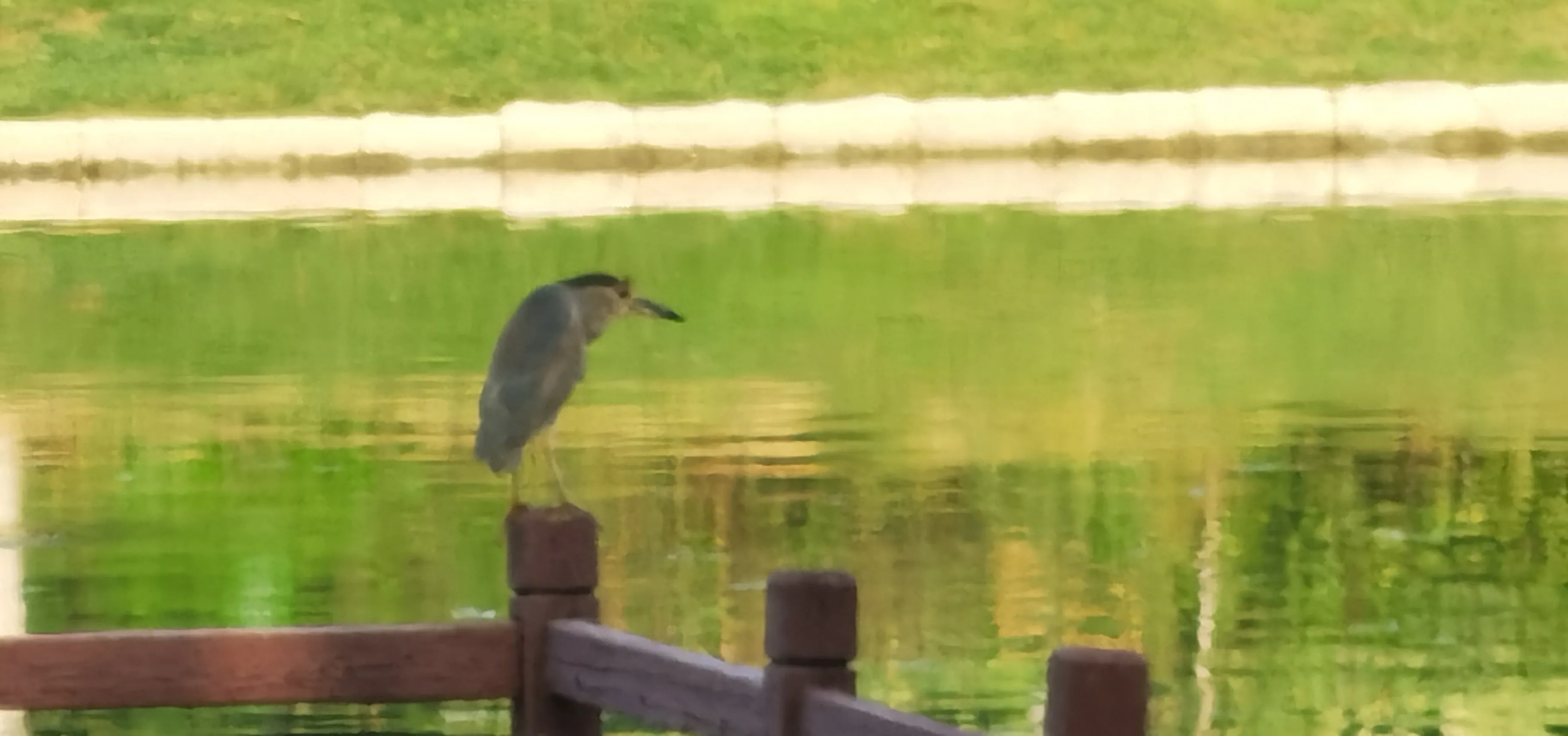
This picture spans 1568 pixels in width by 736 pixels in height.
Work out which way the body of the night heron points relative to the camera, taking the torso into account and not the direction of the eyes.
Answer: to the viewer's right
